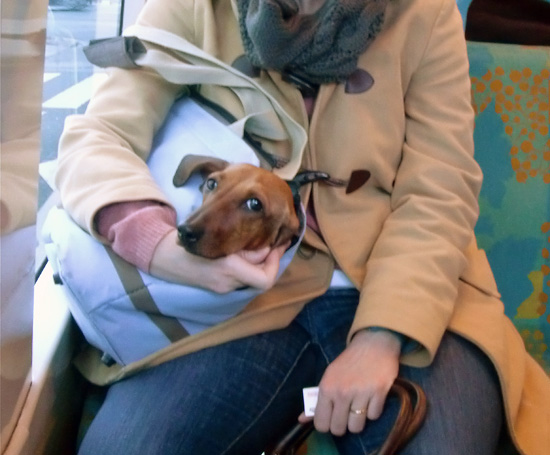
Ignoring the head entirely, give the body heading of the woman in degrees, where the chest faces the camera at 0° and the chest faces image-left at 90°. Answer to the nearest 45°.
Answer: approximately 0°
